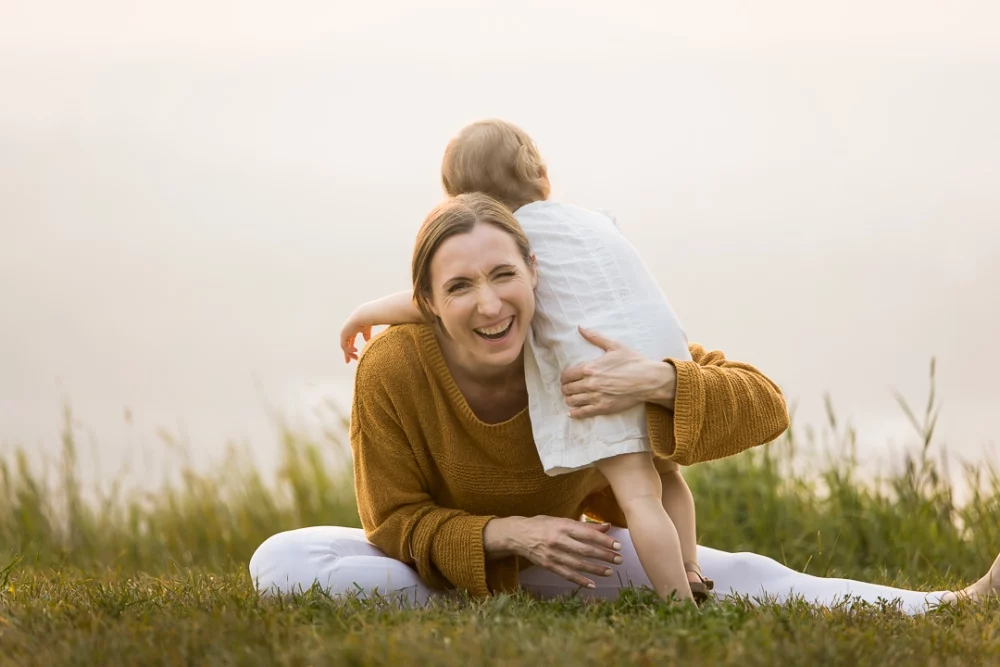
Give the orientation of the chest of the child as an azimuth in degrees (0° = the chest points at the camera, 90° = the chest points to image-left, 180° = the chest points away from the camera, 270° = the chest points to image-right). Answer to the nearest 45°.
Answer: approximately 135°

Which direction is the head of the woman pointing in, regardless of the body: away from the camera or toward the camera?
toward the camera

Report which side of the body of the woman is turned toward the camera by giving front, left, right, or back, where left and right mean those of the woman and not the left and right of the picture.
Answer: front
